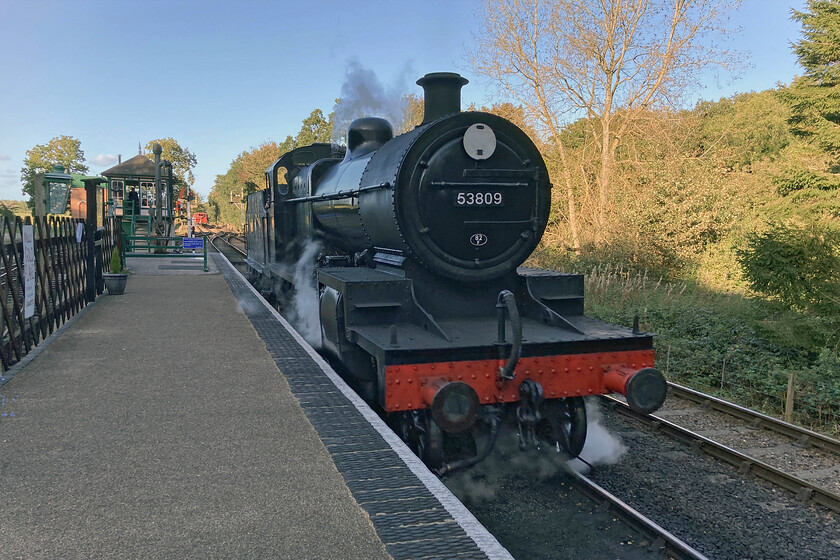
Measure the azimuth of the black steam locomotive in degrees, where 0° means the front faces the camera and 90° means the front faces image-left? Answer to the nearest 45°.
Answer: approximately 315°

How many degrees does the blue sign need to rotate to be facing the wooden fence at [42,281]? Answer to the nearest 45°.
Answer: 0° — it already faces it

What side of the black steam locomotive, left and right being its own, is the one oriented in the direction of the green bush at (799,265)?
left

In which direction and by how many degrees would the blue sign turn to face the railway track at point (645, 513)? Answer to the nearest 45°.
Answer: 0° — it already faces it

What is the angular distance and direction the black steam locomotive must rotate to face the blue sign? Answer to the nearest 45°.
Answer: approximately 180°

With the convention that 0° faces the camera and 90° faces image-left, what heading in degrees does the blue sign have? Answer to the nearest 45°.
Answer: approximately 0°

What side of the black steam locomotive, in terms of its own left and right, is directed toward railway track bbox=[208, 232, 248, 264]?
back

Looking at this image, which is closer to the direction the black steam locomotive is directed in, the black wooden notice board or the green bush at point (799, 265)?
the green bush

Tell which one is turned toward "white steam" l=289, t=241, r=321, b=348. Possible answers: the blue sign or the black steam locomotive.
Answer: the blue sign
